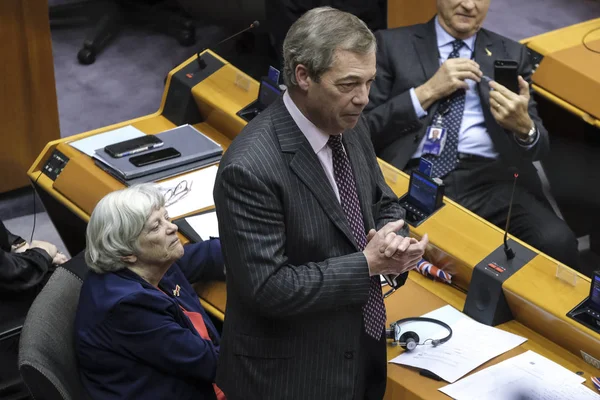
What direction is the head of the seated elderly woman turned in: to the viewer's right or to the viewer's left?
to the viewer's right

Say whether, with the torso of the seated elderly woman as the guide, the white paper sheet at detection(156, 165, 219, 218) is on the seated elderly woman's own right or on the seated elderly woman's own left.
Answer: on the seated elderly woman's own left

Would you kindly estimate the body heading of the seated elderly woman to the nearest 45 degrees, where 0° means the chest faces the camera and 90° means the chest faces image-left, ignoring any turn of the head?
approximately 270°

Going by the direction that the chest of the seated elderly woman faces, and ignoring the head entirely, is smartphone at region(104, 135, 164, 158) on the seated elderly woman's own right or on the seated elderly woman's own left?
on the seated elderly woman's own left

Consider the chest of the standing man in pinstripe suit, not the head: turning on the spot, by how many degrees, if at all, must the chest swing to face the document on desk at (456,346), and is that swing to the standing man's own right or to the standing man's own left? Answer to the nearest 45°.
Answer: approximately 90° to the standing man's own left

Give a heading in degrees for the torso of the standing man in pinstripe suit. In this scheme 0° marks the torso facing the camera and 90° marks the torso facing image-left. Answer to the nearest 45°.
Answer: approximately 315°

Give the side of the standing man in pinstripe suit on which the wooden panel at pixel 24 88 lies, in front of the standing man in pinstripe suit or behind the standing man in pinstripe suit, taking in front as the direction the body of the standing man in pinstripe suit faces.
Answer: behind
